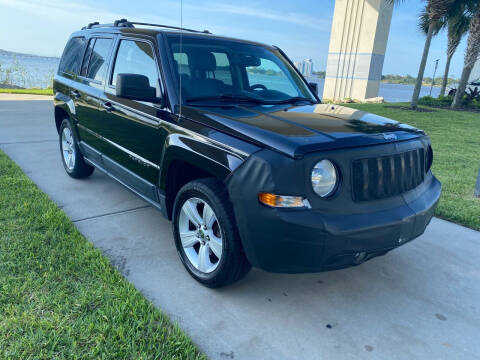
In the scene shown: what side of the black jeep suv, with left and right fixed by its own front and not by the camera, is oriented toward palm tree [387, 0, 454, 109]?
left

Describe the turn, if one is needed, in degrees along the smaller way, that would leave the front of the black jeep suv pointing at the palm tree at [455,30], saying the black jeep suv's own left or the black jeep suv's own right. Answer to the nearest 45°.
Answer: approximately 90° to the black jeep suv's own left

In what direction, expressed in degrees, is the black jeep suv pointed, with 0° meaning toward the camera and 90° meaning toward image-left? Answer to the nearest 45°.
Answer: approximately 315°

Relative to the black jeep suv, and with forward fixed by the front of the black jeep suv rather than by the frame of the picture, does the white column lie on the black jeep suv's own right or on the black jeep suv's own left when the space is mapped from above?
on the black jeep suv's own left
